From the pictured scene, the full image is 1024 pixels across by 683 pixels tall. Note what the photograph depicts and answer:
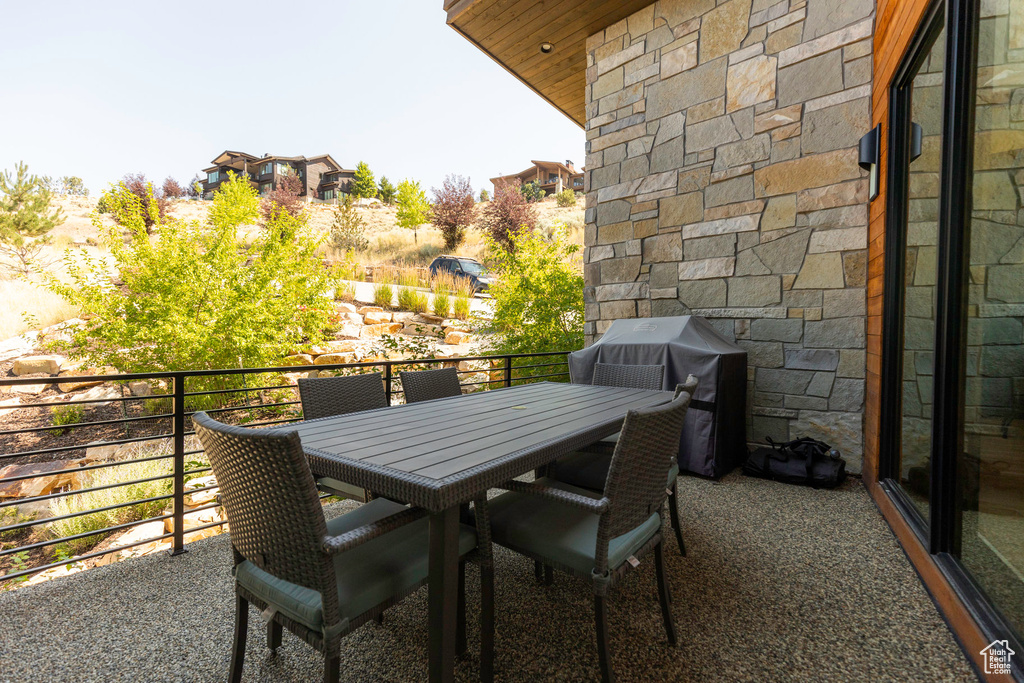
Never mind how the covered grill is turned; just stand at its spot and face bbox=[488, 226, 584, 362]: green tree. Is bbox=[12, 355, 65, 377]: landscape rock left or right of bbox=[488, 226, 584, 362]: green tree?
left

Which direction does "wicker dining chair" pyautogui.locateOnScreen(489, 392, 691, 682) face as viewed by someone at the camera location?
facing away from the viewer and to the left of the viewer

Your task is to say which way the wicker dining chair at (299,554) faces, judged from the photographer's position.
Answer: facing away from the viewer and to the right of the viewer

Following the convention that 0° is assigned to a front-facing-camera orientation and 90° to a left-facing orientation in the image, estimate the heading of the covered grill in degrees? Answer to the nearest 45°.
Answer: approximately 45°

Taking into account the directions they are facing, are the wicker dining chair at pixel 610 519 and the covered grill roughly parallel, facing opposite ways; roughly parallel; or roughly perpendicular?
roughly perpendicular

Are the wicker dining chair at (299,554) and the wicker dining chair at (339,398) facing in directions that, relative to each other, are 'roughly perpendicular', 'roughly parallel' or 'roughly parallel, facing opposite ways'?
roughly perpendicular

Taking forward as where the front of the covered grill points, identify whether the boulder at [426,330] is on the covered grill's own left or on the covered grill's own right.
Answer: on the covered grill's own right

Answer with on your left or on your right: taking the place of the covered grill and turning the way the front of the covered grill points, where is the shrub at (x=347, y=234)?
on your right
